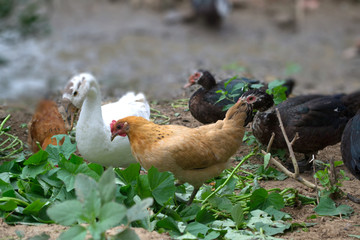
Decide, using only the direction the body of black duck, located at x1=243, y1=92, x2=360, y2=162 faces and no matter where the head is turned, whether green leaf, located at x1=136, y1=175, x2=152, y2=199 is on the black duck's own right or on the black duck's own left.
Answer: on the black duck's own left

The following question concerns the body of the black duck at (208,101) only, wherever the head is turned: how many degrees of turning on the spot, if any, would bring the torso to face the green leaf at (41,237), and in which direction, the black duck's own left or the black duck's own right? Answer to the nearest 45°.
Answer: approximately 90° to the black duck's own left

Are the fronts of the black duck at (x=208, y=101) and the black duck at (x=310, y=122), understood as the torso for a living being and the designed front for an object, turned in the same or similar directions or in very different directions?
same or similar directions

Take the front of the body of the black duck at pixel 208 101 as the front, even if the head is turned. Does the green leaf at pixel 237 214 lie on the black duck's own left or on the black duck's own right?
on the black duck's own left

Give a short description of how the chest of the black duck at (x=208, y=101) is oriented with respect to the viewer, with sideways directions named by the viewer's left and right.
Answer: facing to the left of the viewer

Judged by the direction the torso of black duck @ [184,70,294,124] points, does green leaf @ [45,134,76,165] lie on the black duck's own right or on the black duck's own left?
on the black duck's own left

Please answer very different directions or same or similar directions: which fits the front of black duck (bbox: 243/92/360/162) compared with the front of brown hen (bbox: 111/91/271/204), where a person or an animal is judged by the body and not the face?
same or similar directions

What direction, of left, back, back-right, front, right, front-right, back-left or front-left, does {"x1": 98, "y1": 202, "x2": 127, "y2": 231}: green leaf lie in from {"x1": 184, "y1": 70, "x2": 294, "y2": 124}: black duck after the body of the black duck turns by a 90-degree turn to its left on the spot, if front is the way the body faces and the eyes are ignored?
front

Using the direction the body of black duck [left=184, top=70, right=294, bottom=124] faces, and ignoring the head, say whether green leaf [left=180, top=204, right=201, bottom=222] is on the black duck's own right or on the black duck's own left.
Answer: on the black duck's own left

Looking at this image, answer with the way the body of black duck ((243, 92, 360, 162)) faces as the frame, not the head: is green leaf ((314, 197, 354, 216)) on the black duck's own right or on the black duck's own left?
on the black duck's own left

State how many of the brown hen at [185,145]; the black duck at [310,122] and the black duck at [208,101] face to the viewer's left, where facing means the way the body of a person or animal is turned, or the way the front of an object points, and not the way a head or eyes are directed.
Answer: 3

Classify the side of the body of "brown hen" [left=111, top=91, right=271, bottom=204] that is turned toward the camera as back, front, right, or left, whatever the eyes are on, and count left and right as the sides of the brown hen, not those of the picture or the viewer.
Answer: left

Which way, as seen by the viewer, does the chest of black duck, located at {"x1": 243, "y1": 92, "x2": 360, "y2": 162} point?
to the viewer's left

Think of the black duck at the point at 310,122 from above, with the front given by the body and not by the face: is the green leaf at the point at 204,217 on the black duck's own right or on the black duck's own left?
on the black duck's own left
